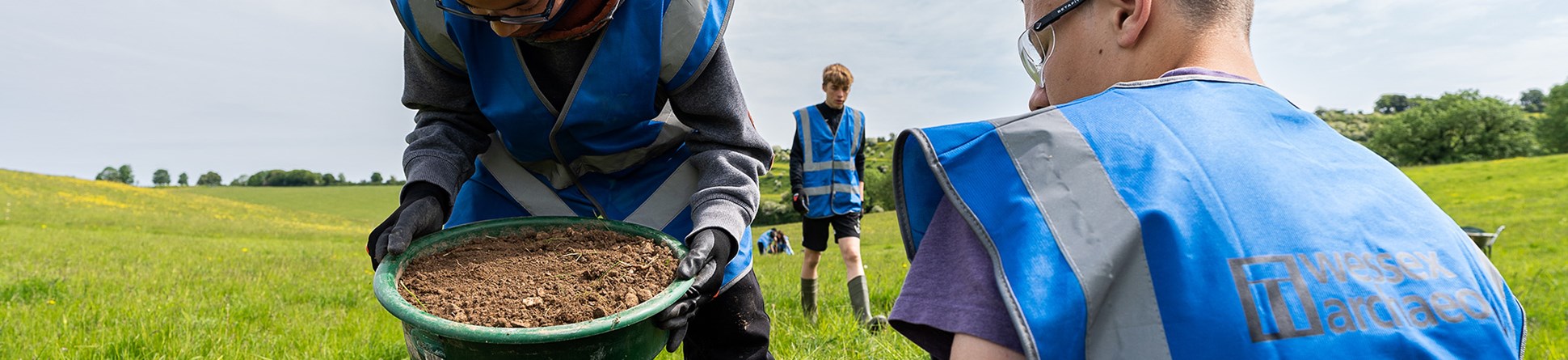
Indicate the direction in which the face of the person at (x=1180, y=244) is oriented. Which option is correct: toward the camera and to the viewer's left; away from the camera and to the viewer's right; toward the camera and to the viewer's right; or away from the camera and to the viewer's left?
away from the camera and to the viewer's left

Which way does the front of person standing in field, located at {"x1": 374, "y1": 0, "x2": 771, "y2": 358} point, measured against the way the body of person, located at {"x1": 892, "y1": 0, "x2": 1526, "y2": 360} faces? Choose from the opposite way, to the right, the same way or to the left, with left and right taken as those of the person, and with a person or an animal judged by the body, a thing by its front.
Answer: the opposite way

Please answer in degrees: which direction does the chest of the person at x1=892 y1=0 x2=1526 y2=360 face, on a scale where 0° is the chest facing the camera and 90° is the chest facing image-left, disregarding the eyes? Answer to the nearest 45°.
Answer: approximately 135°

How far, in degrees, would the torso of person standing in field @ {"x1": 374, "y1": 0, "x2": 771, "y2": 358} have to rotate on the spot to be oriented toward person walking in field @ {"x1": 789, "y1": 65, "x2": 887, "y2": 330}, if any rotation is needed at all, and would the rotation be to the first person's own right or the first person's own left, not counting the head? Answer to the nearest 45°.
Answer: approximately 135° to the first person's own left

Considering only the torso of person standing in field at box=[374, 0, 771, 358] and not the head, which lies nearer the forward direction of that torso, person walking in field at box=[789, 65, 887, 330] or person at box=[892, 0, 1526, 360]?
the person

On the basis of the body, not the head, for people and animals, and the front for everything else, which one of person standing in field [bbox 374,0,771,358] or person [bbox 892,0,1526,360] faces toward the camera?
the person standing in field

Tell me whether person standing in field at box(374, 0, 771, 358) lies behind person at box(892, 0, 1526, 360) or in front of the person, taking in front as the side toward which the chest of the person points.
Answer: in front

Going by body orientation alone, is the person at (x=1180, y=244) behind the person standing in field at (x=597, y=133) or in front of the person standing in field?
in front

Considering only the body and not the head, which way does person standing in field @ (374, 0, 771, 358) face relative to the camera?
toward the camera

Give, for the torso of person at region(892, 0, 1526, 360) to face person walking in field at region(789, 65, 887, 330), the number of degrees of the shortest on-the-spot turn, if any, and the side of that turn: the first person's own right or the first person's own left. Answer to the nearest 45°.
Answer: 0° — they already face them

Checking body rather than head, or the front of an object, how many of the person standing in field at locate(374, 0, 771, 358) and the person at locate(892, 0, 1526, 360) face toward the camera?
1
